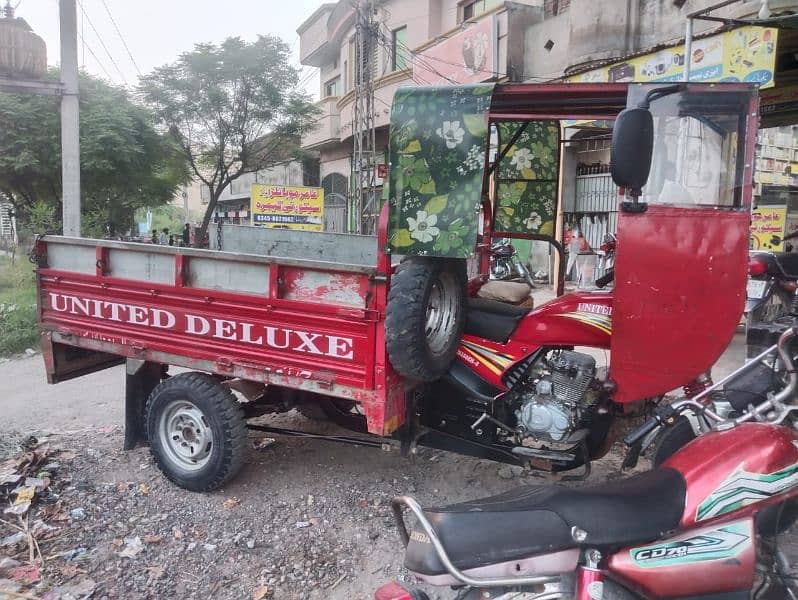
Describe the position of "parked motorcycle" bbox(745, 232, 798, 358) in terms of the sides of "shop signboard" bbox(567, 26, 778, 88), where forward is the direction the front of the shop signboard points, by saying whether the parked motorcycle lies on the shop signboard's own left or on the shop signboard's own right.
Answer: on the shop signboard's own left

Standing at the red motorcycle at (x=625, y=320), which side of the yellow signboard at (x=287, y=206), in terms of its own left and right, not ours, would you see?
front

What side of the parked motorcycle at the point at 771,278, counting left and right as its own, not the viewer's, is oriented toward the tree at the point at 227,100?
left

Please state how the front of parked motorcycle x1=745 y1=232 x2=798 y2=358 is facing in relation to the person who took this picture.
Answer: facing away from the viewer and to the right of the viewer

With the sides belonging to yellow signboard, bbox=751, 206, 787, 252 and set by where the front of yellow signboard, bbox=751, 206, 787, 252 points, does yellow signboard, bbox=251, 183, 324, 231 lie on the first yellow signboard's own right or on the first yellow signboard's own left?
on the first yellow signboard's own right

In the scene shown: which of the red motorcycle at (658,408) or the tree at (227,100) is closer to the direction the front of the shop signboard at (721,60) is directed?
the red motorcycle

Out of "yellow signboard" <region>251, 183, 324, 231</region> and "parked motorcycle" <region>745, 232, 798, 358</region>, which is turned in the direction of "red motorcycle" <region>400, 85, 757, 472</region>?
the yellow signboard

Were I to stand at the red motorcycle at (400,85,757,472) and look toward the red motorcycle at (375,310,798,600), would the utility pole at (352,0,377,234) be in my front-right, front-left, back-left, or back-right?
back-right

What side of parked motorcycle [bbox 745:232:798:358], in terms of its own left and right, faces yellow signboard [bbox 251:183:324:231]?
left

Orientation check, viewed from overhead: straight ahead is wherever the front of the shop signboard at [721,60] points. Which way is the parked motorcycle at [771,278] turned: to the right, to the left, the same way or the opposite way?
the opposite way

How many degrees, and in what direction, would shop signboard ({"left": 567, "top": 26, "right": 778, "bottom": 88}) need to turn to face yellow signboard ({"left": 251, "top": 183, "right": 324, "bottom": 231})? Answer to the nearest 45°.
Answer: approximately 90° to its right

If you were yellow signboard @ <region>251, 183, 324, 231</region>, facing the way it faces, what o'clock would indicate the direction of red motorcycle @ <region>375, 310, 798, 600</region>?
The red motorcycle is roughly at 12 o'clock from the yellow signboard.

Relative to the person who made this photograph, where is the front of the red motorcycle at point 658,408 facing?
facing to the right of the viewer

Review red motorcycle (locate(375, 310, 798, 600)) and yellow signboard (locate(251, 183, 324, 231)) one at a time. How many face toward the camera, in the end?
1

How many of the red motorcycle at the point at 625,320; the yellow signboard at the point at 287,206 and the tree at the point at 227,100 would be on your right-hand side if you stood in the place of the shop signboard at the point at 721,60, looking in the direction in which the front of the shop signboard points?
2

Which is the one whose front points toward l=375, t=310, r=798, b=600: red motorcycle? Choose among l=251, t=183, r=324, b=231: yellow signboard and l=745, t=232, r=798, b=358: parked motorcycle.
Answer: the yellow signboard

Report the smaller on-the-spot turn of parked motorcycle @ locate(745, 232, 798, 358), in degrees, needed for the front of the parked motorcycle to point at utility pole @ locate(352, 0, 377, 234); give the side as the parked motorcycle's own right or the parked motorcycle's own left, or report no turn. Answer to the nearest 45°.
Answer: approximately 90° to the parked motorcycle's own left
